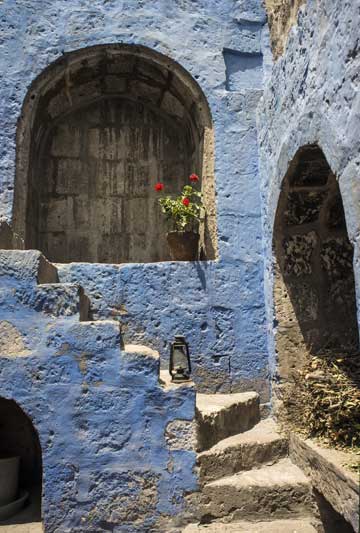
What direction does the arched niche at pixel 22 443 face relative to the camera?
toward the camera

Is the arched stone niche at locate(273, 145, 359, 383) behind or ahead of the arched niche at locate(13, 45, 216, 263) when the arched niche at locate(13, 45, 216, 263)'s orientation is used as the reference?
ahead

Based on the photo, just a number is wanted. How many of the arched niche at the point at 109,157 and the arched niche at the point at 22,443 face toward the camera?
2

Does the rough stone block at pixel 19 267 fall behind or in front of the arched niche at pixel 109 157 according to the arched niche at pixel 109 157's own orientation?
in front

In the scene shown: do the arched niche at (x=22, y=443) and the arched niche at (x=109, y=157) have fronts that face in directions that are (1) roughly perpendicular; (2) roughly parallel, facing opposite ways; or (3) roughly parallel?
roughly parallel

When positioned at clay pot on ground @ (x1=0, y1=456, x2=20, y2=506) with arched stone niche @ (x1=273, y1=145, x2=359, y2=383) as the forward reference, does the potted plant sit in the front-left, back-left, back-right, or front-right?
front-left

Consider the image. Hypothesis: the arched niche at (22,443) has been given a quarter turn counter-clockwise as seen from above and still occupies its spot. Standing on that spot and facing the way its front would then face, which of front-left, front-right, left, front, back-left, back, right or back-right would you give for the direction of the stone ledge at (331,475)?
front-right

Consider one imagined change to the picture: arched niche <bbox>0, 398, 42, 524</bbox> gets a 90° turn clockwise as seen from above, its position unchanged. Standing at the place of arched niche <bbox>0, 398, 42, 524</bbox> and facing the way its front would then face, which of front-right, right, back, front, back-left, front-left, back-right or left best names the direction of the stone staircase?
back-left
